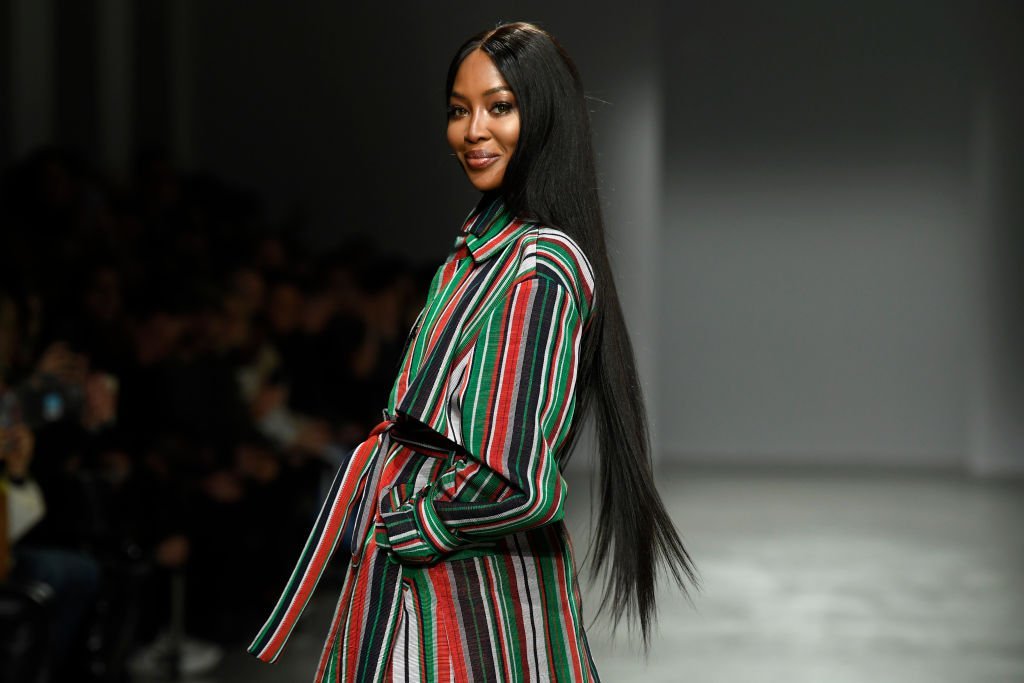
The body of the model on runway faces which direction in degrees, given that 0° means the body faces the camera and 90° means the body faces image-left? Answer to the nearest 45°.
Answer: approximately 90°
